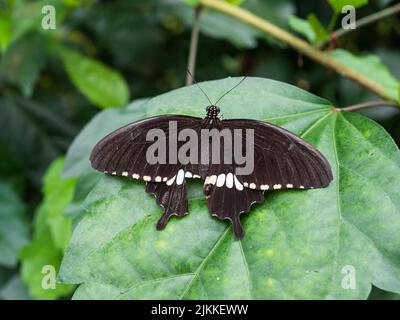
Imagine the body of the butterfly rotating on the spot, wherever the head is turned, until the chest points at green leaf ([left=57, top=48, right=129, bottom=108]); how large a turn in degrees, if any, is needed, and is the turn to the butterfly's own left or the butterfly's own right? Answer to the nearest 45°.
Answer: approximately 45° to the butterfly's own left

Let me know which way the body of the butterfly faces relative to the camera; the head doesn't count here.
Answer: away from the camera
